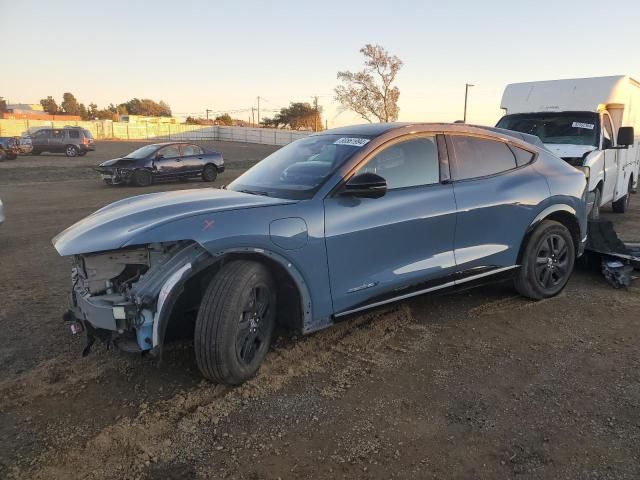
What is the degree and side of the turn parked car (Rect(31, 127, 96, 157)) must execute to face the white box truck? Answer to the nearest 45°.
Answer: approximately 135° to its left

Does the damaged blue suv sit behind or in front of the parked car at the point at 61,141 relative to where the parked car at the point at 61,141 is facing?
behind

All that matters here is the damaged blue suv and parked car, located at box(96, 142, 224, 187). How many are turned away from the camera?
0

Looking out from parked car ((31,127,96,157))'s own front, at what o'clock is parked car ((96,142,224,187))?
parked car ((96,142,224,187)) is roughly at 7 o'clock from parked car ((31,127,96,157)).

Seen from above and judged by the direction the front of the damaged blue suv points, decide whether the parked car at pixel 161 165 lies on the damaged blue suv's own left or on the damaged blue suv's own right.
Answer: on the damaged blue suv's own right

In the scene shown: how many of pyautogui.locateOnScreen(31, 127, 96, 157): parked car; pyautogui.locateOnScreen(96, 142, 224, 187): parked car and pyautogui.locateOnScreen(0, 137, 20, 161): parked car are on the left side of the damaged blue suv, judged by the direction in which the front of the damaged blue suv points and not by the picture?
0

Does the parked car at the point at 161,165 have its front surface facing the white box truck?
no

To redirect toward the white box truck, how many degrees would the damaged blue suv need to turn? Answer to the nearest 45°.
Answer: approximately 180°

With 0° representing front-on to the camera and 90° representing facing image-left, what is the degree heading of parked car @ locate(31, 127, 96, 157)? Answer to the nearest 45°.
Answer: approximately 135°

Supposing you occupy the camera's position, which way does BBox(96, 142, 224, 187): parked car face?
facing the viewer and to the left of the viewer

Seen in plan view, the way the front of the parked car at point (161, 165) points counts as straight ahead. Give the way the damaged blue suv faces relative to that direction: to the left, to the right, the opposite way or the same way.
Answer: the same way
